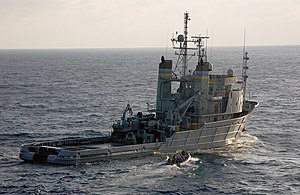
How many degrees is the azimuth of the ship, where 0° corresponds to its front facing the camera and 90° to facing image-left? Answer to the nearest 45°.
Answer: approximately 225°
